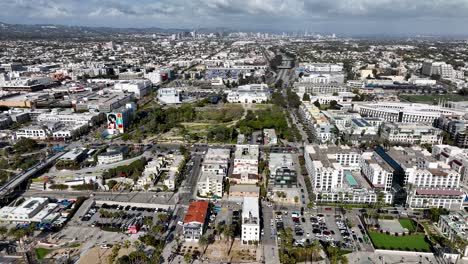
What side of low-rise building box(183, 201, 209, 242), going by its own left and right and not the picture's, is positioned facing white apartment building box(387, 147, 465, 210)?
left

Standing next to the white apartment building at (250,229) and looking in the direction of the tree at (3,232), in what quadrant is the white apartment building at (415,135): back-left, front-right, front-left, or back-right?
back-right

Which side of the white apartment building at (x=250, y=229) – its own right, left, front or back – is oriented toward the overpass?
right

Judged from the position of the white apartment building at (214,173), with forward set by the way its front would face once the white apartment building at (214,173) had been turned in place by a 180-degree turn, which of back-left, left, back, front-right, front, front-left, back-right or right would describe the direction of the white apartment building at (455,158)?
right

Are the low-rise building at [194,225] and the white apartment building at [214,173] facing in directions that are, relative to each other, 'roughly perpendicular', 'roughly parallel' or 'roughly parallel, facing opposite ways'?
roughly parallel

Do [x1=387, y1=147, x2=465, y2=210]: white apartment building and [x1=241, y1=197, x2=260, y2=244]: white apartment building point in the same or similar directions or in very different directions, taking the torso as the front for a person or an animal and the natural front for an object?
same or similar directions

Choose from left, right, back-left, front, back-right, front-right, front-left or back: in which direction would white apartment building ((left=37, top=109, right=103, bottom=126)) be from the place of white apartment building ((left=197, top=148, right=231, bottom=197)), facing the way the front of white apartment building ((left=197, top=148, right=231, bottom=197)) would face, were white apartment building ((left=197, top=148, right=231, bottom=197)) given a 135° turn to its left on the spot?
left

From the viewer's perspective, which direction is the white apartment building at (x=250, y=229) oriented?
toward the camera

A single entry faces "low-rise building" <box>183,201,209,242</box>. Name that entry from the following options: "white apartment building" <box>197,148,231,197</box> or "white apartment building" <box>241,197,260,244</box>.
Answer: "white apartment building" <box>197,148,231,197</box>

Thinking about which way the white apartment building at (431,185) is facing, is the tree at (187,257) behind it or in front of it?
in front

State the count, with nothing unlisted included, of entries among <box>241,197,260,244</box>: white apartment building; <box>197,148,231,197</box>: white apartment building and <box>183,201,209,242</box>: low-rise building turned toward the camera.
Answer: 3

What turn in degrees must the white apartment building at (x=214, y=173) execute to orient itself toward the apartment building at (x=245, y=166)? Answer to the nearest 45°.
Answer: approximately 90° to its left

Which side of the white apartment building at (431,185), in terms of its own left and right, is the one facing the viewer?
front

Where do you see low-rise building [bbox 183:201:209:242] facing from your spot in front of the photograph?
facing the viewer

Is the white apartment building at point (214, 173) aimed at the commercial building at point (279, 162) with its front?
no

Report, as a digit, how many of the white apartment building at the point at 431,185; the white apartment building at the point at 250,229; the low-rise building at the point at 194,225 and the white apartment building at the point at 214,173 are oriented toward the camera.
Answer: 4

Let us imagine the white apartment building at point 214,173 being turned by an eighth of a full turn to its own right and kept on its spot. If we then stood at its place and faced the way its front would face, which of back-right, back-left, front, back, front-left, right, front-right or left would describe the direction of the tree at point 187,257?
front-left

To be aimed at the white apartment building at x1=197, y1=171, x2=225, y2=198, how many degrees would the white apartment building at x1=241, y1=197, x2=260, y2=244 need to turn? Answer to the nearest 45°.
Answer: approximately 135° to its right
